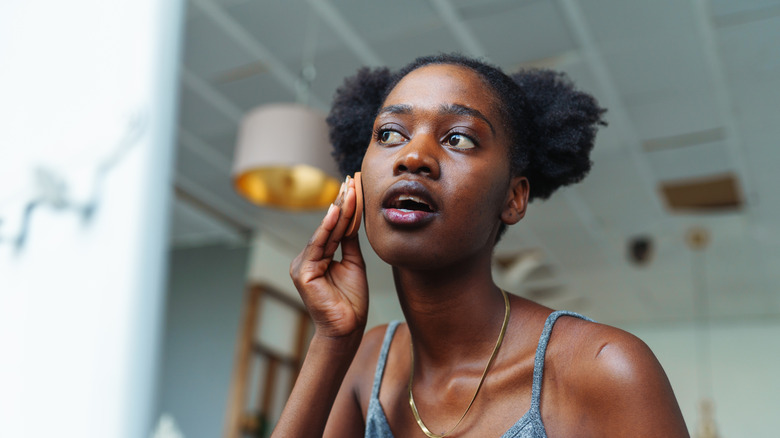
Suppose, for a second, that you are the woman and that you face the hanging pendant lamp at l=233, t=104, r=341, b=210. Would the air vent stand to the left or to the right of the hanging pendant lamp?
right

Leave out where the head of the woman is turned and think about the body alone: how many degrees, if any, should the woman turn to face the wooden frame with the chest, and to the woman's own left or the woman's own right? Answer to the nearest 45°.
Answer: approximately 135° to the woman's own right

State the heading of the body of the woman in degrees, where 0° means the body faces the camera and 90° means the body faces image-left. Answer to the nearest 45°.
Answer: approximately 45°
